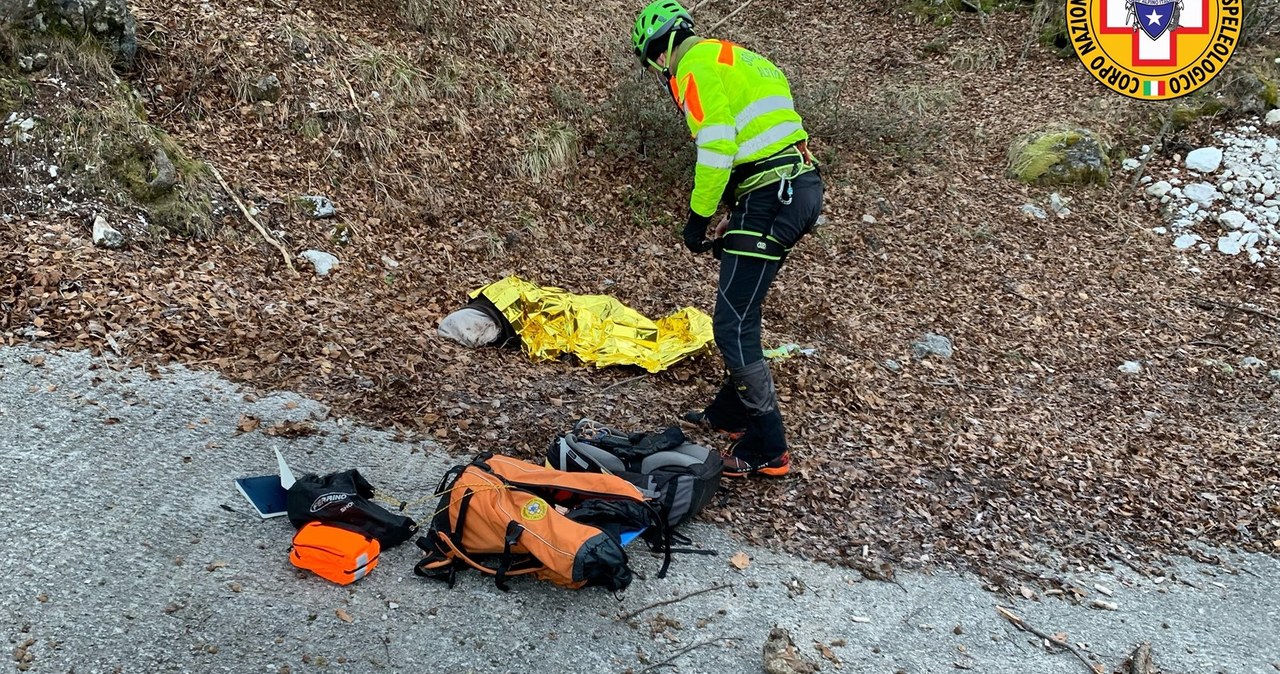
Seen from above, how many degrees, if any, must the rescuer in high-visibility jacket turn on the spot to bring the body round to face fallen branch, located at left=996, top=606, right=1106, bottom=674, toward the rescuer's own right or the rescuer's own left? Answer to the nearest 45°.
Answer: approximately 135° to the rescuer's own left

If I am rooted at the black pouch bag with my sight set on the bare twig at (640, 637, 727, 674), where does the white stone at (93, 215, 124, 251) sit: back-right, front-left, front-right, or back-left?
back-left

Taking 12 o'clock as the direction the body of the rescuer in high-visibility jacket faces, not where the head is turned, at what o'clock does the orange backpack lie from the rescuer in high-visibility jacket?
The orange backpack is roughly at 10 o'clock from the rescuer in high-visibility jacket.

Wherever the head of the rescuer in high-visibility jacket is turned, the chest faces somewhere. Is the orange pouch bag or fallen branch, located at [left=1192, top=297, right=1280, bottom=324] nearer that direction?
the orange pouch bag

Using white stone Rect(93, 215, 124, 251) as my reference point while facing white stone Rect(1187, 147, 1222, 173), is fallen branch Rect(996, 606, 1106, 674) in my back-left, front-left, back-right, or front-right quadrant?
front-right

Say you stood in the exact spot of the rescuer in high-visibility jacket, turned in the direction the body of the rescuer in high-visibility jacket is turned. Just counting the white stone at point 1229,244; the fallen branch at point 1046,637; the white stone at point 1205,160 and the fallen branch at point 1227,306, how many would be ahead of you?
0

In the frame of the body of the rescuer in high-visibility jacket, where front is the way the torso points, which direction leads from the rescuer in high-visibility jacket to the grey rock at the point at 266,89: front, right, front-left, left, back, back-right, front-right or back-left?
front-right

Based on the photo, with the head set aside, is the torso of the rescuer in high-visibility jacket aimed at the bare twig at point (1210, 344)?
no

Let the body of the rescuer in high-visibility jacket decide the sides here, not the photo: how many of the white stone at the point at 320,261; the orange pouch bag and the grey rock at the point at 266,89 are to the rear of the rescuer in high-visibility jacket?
0

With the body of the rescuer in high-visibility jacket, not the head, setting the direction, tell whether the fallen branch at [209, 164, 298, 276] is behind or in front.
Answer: in front

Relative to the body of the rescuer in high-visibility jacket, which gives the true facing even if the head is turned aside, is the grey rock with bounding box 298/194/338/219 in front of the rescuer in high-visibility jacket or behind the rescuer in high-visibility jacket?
in front

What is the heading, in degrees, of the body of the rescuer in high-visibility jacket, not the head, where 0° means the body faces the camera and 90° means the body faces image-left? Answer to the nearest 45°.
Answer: approximately 90°

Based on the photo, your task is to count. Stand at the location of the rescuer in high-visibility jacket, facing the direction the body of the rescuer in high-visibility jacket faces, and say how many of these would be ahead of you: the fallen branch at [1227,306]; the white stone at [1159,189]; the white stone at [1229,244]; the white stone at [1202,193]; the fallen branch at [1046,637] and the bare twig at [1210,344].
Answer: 0

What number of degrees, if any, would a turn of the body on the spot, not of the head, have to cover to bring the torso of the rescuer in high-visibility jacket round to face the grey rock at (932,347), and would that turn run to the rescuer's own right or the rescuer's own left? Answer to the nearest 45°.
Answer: approximately 135° to the rescuer's own right

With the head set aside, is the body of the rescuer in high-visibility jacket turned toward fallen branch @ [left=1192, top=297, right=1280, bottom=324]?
no

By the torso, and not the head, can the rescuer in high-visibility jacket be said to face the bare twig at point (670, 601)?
no
